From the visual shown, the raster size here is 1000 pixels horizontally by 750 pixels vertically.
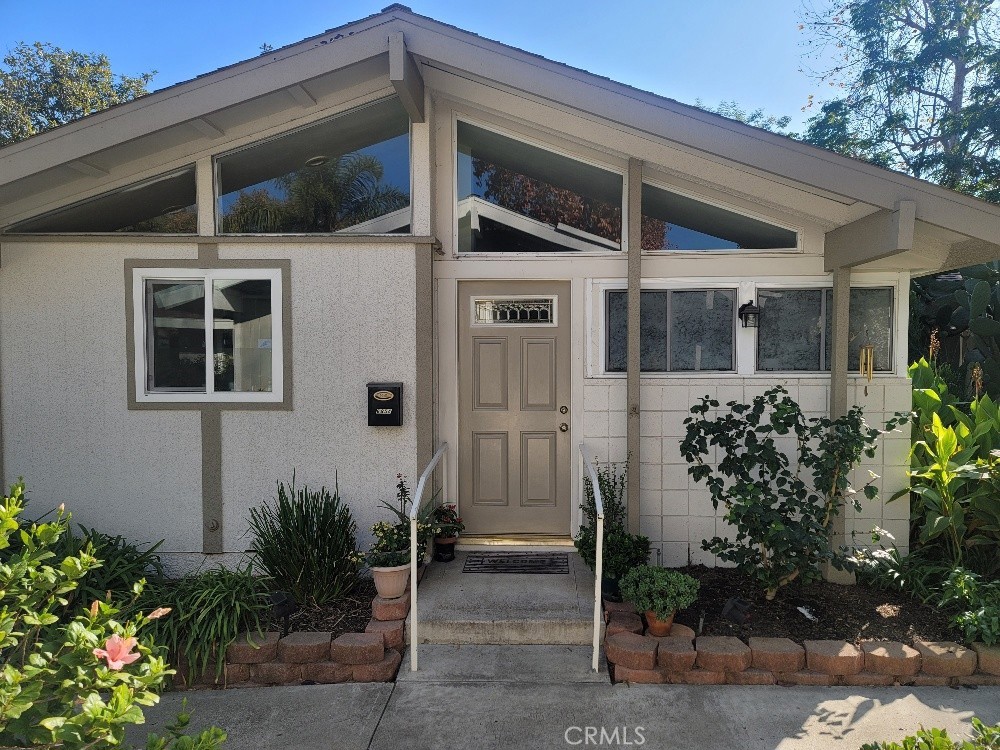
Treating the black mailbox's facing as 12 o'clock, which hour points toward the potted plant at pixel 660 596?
The potted plant is roughly at 10 o'clock from the black mailbox.

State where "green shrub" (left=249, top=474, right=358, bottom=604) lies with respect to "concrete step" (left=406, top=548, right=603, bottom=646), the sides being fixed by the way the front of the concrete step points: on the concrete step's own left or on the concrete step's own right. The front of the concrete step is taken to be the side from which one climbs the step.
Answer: on the concrete step's own right

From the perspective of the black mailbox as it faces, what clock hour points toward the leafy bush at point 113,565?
The leafy bush is roughly at 3 o'clock from the black mailbox.

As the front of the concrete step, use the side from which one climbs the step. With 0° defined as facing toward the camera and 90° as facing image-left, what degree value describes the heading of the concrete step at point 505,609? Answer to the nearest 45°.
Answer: approximately 0°

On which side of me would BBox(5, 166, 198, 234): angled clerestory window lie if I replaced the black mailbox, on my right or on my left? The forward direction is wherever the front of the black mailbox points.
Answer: on my right

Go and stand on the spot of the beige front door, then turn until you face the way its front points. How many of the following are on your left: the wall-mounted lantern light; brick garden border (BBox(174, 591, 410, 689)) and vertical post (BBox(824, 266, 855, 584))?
2

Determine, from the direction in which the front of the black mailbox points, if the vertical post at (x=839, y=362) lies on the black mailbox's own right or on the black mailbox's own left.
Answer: on the black mailbox's own left

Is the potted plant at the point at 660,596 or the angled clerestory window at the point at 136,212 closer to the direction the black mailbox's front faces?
the potted plant

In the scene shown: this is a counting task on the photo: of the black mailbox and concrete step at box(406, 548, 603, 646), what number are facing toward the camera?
2
